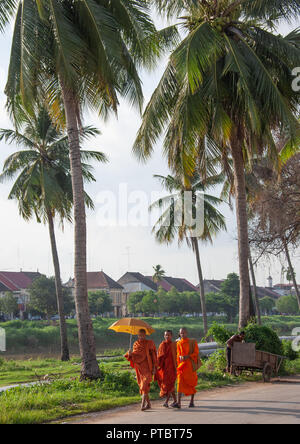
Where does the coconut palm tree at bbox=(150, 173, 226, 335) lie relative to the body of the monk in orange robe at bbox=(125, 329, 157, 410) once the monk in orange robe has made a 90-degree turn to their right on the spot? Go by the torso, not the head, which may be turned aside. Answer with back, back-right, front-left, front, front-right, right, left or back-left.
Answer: right

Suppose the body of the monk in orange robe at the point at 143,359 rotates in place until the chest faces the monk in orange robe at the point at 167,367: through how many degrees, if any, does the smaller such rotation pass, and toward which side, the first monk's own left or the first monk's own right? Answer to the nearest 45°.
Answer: approximately 135° to the first monk's own left

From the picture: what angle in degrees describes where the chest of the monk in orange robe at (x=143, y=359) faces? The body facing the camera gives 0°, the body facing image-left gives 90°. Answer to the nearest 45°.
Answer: approximately 0°

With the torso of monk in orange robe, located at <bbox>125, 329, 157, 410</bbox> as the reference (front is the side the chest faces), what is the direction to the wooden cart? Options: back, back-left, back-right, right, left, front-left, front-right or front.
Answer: back-left

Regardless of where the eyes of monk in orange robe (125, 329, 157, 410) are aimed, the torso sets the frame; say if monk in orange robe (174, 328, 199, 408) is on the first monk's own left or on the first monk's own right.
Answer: on the first monk's own left

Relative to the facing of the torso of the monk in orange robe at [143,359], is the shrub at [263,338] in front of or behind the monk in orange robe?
behind

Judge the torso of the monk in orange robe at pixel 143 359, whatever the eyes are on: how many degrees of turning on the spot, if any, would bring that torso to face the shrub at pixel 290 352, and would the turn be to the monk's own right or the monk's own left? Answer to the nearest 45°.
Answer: approximately 135° to the monk's own left
